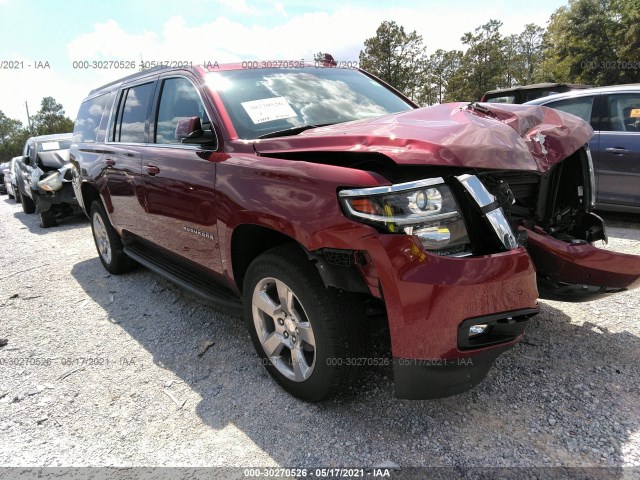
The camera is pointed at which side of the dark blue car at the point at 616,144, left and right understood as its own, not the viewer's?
right

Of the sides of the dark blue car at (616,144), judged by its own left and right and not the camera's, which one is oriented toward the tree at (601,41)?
left

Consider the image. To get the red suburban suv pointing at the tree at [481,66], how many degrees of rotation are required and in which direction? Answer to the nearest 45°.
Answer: approximately 135° to its left

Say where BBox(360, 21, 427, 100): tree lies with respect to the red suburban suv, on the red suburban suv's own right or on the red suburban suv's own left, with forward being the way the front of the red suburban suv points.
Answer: on the red suburban suv's own left

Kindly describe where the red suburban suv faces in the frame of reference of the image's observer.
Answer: facing the viewer and to the right of the viewer

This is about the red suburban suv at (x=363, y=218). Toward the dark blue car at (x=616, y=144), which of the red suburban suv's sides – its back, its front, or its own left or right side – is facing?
left

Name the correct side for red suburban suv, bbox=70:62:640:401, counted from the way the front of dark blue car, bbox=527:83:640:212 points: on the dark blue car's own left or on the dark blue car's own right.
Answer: on the dark blue car's own right

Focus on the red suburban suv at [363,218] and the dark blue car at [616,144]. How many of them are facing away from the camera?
0

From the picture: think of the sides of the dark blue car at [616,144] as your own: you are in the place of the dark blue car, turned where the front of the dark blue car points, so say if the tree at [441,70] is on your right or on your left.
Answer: on your left

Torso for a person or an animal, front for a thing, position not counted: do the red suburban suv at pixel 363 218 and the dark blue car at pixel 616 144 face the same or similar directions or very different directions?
same or similar directions

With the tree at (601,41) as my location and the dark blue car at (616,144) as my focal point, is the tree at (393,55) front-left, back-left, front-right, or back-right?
back-right

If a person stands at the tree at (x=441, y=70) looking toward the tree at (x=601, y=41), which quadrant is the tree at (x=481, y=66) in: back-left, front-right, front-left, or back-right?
front-left
